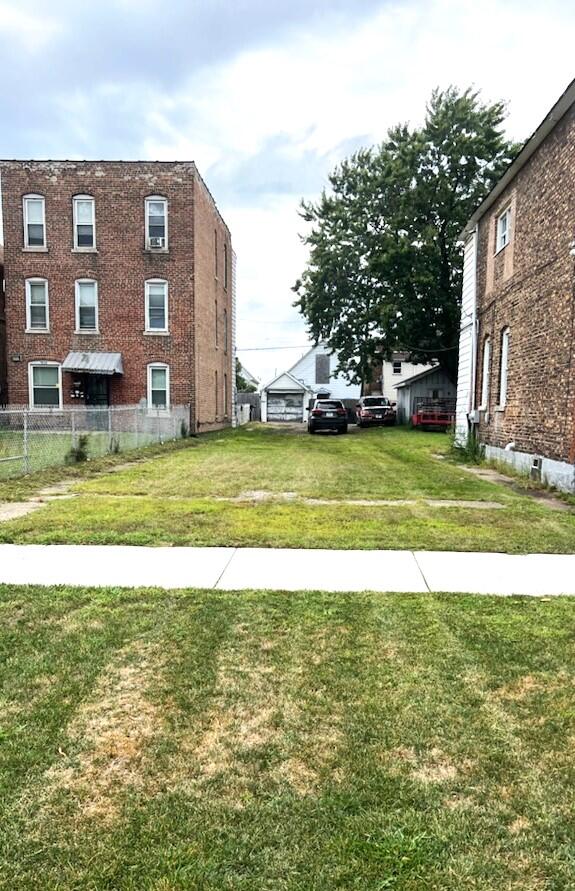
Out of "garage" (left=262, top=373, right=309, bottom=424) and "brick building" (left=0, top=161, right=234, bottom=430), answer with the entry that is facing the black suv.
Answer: the garage

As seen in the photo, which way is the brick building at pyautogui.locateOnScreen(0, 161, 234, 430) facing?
toward the camera

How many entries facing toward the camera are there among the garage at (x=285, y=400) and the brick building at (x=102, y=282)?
2

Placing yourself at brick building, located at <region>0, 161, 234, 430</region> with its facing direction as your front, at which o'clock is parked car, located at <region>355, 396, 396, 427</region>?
The parked car is roughly at 8 o'clock from the brick building.

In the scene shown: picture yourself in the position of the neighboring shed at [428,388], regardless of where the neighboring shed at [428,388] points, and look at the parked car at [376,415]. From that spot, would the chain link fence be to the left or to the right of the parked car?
left

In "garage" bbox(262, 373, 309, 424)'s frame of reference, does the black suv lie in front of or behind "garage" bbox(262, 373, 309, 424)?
in front

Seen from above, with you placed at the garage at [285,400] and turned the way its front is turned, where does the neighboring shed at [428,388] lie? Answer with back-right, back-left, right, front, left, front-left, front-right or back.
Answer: front-left

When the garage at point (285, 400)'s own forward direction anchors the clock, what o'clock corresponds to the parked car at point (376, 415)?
The parked car is roughly at 11 o'clock from the garage.

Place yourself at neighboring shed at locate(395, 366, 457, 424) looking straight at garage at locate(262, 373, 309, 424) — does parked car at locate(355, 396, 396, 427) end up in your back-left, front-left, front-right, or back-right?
front-left

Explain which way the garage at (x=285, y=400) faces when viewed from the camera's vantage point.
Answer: facing the viewer

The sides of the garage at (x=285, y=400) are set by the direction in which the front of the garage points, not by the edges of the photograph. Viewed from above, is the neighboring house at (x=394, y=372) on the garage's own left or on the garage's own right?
on the garage's own left
